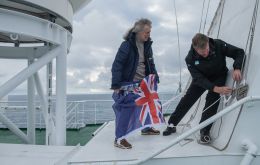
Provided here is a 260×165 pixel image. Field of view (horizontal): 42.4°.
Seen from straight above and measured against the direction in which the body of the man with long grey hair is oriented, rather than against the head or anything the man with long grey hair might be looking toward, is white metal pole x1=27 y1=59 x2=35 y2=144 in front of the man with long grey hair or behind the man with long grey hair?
behind

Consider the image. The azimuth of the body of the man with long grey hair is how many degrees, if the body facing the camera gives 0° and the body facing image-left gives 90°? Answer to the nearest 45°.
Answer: approximately 315°

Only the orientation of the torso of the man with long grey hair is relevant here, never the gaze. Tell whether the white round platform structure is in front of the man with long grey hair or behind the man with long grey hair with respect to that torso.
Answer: behind

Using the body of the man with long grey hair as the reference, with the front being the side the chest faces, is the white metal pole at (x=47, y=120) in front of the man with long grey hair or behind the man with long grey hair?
behind

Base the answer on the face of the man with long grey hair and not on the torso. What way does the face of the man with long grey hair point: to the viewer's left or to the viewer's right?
to the viewer's right

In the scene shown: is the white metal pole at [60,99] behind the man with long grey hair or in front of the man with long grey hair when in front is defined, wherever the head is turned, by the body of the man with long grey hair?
behind
